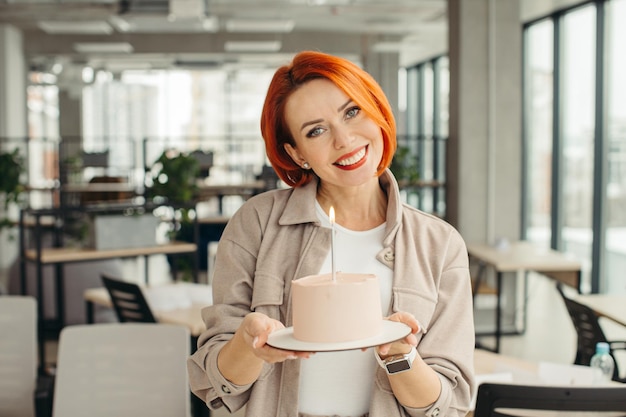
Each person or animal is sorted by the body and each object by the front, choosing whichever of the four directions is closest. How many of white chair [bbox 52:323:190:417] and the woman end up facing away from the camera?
1

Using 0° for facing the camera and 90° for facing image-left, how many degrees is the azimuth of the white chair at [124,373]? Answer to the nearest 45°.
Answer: approximately 180°

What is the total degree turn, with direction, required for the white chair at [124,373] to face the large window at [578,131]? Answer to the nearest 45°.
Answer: approximately 45° to its right

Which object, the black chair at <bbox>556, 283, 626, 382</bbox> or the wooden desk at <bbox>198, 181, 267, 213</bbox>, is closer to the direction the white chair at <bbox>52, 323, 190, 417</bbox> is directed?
the wooden desk

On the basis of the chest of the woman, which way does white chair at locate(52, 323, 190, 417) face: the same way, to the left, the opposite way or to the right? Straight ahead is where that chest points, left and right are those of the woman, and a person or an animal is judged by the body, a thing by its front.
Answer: the opposite way

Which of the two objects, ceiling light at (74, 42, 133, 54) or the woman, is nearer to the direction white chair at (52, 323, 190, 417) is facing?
the ceiling light

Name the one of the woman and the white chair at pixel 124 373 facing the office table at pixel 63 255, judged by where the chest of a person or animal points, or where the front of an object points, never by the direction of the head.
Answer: the white chair

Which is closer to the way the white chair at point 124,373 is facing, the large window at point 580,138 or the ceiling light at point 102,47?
the ceiling light

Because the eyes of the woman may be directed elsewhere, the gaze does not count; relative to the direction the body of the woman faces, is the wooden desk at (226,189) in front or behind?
behind

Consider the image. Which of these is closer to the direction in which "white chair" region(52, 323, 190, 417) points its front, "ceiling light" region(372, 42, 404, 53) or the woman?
the ceiling light

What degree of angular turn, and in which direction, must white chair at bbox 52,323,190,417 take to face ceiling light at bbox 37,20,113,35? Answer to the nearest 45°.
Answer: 0° — it already faces it

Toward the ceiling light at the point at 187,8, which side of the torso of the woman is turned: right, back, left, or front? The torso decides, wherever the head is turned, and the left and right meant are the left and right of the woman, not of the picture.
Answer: back

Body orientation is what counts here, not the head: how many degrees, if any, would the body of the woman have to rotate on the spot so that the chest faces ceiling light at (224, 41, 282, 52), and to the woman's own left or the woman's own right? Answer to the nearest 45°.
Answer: approximately 180°
